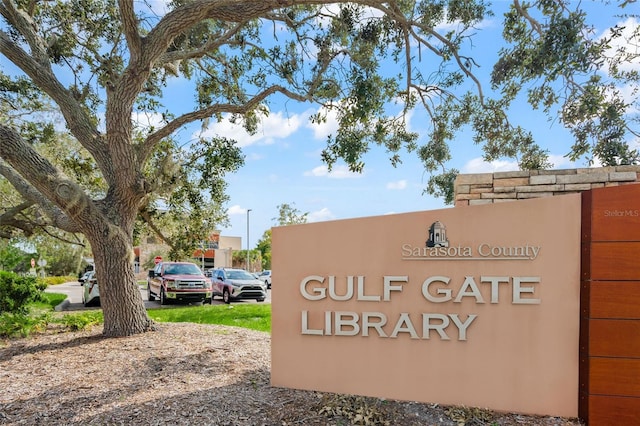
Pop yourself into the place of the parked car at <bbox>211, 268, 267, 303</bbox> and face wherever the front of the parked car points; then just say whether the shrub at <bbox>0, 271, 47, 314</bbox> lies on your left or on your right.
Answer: on your right

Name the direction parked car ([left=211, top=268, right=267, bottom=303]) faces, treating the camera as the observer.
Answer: facing the viewer and to the right of the viewer

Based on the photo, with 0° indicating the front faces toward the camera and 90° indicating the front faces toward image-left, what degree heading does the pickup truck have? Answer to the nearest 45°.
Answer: approximately 315°

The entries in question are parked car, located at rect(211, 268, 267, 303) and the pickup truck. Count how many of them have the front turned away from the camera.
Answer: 0

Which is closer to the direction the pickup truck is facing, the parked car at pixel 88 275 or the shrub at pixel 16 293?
the shrub

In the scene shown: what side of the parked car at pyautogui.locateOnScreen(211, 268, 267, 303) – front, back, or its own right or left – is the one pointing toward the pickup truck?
right

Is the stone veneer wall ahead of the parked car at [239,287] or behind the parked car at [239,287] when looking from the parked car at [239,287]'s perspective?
ahead
